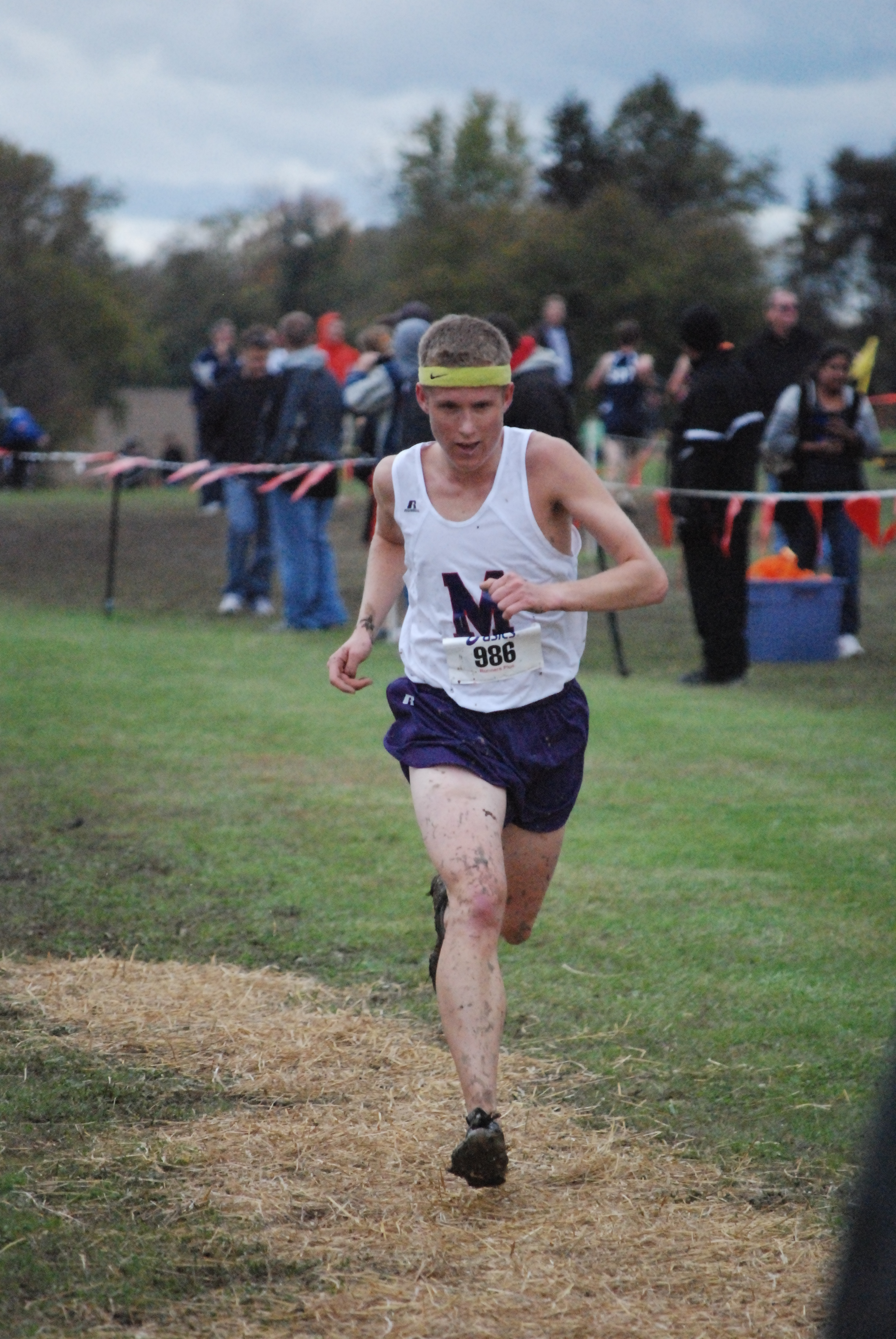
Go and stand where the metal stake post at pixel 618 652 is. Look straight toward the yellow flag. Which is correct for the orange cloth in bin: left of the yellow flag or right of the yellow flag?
right

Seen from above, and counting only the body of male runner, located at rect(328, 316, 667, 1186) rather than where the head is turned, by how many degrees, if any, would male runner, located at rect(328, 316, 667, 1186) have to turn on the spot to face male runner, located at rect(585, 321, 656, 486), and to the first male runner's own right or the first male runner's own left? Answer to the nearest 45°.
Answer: approximately 180°

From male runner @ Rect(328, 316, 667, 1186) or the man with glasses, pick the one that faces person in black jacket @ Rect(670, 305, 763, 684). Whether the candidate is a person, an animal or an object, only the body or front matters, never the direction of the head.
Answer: the man with glasses

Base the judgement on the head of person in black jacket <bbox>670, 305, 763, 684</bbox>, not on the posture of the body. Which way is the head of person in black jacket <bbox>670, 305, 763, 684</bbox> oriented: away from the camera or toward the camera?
away from the camera

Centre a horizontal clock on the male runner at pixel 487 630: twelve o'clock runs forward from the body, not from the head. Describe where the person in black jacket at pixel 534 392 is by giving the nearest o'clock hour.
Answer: The person in black jacket is roughly at 6 o'clock from the male runner.

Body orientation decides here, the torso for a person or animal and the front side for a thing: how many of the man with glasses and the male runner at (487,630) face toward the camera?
2

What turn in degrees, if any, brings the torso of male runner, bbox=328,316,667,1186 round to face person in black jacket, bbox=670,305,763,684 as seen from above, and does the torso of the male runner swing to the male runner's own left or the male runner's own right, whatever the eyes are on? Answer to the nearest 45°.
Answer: approximately 180°

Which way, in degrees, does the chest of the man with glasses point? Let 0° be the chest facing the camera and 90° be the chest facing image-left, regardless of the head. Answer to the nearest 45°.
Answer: approximately 0°

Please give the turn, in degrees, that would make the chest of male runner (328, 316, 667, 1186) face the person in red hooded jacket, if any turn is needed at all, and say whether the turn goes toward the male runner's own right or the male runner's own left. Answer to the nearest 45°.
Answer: approximately 180°
